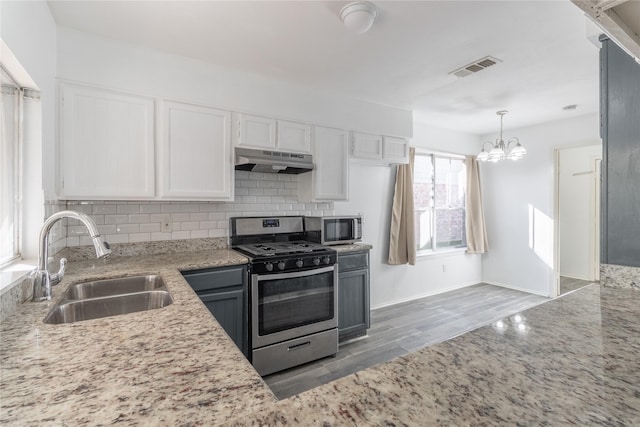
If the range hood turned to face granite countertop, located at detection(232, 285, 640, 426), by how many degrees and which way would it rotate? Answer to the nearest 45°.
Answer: approximately 45° to its right

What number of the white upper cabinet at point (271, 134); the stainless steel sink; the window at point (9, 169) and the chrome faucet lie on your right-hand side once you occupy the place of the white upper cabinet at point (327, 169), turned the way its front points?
4

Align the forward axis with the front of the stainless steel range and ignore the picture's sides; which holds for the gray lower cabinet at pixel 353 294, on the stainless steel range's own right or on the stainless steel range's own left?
on the stainless steel range's own left

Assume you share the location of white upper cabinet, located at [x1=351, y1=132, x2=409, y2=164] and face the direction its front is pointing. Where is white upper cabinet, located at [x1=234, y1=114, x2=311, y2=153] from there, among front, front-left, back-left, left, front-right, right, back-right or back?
right

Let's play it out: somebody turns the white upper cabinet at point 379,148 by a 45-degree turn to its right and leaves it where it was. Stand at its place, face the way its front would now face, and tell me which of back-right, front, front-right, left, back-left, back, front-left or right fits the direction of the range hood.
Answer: front-right

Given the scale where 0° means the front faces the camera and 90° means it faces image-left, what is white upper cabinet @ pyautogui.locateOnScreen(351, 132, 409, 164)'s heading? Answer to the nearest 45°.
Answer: approximately 315°

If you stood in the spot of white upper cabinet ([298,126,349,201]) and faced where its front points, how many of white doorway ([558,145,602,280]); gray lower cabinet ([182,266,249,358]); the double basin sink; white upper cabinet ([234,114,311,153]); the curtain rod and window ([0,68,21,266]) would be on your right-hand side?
4

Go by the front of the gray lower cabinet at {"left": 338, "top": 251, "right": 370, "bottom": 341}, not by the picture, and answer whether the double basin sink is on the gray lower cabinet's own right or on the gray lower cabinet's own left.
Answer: on the gray lower cabinet's own right

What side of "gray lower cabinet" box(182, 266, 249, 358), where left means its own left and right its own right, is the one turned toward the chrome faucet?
right

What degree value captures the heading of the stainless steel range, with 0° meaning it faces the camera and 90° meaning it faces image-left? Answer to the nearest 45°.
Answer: approximately 315°
